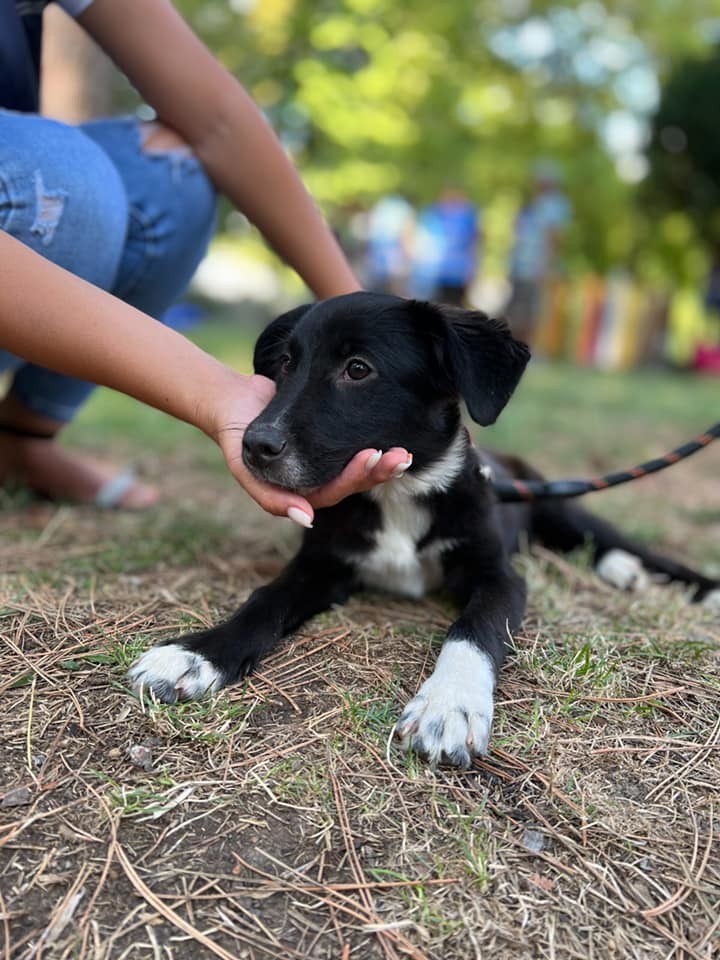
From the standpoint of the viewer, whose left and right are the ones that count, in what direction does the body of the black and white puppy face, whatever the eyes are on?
facing the viewer and to the left of the viewer

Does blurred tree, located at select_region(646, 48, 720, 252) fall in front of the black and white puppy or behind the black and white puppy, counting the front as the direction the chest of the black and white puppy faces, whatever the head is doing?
behind

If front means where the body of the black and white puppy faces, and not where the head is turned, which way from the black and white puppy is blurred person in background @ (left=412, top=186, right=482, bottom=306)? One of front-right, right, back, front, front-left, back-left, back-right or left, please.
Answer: back-right

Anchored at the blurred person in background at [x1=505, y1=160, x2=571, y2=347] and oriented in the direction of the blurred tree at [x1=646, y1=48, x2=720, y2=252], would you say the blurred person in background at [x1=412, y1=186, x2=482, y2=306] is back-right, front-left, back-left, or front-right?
back-left

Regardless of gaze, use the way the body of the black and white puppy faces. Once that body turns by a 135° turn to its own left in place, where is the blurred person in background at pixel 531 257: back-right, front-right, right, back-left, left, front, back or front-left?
left

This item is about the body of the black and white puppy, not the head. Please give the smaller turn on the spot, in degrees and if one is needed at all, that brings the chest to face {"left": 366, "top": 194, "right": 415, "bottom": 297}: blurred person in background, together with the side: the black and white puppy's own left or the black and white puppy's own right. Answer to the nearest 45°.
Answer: approximately 135° to the black and white puppy's own right
